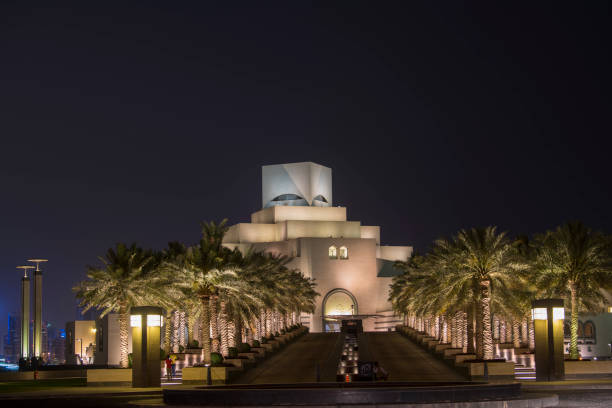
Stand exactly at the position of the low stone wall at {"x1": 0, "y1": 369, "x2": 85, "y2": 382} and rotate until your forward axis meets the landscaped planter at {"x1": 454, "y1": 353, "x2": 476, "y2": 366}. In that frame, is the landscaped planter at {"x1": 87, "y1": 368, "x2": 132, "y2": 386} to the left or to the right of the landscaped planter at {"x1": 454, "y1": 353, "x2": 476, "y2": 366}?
right

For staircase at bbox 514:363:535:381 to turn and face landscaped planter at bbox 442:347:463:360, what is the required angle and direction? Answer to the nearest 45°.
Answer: approximately 135° to its right

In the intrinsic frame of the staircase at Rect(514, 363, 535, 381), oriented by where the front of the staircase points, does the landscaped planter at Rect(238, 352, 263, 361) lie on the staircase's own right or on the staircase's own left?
on the staircase's own right

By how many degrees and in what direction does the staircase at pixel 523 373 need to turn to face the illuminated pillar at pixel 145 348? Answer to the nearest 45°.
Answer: approximately 45° to its right

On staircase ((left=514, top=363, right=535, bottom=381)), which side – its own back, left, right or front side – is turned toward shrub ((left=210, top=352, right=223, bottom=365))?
right

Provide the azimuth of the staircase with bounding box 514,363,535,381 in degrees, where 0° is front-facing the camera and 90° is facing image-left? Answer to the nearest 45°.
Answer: approximately 0°
